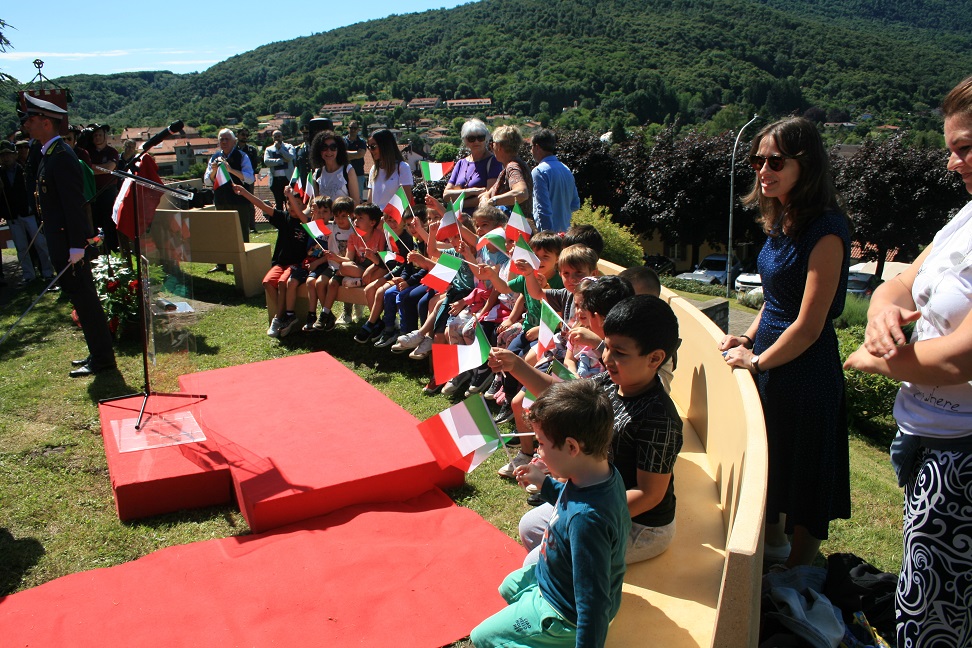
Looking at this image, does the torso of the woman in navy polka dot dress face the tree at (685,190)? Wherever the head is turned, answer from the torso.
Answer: no

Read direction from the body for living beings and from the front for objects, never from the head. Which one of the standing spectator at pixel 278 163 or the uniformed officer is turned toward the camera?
the standing spectator

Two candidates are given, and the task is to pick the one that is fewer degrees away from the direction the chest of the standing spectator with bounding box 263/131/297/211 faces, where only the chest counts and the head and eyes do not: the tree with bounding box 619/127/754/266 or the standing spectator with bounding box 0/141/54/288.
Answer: the standing spectator

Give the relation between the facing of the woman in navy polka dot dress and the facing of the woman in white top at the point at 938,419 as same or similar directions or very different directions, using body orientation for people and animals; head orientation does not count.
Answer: same or similar directions

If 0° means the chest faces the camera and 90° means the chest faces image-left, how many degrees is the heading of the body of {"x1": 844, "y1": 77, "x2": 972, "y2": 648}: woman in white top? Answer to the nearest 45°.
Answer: approximately 45°

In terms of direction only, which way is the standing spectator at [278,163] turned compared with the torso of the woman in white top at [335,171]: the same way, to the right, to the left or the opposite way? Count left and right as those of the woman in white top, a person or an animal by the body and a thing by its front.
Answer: the same way

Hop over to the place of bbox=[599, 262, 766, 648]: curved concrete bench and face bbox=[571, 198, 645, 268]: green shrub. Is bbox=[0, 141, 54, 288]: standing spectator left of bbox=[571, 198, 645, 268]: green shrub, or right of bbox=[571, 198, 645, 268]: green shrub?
left

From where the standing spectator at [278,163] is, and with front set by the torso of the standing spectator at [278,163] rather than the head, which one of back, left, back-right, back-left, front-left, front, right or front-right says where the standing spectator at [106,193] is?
front-right

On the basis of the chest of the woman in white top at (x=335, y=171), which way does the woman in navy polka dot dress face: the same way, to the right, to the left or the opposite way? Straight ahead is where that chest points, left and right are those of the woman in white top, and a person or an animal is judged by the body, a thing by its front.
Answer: to the right

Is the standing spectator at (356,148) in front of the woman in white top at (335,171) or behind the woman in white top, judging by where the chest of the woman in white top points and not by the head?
behind

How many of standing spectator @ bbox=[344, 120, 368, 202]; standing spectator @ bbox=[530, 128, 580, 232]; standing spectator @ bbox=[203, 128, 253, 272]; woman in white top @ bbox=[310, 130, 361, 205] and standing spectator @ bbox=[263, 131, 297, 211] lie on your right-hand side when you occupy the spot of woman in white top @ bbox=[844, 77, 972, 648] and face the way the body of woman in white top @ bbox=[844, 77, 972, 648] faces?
5

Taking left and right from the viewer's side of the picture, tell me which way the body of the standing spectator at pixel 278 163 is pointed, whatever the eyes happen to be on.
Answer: facing the viewer

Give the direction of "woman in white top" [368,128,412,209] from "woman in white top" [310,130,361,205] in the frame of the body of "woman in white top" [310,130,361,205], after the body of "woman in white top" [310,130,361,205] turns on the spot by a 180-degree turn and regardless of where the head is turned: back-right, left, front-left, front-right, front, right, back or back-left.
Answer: back-right

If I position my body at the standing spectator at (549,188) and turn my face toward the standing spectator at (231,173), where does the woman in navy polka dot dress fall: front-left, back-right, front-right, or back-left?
back-left

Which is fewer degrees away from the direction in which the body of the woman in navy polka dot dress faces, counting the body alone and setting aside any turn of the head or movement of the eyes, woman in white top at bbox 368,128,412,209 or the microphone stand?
the microphone stand

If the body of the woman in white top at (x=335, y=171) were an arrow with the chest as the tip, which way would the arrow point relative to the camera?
toward the camera

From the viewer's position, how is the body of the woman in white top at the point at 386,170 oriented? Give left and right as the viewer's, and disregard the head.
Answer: facing the viewer and to the left of the viewer

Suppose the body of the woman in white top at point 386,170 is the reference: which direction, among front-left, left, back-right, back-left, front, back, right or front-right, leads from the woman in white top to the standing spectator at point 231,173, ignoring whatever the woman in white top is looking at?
right
